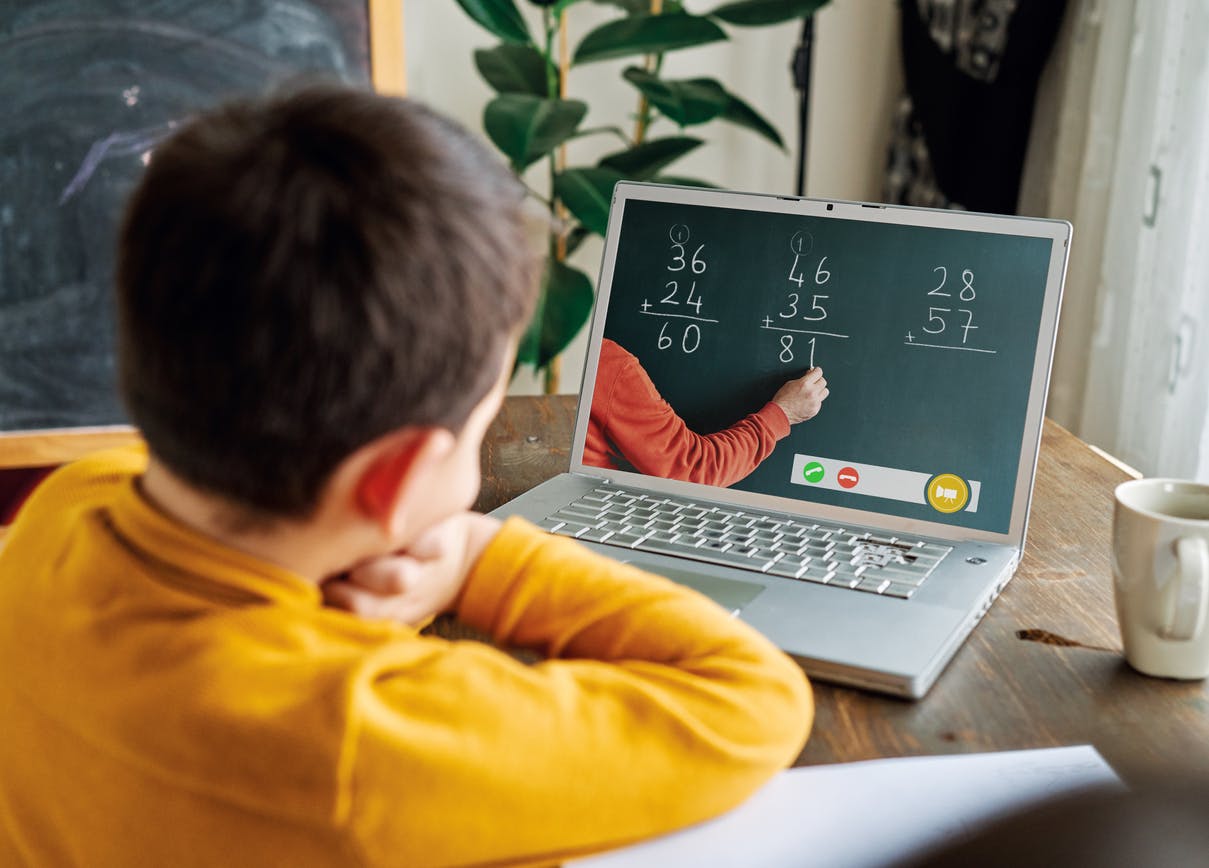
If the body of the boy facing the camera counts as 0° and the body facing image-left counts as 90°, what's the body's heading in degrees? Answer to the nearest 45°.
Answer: approximately 225°

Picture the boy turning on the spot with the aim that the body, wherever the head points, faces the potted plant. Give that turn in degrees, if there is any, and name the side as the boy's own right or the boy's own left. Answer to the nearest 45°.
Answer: approximately 45° to the boy's own left

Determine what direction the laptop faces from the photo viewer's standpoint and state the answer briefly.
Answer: facing the viewer and to the left of the viewer

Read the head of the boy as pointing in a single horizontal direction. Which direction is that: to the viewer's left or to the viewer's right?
to the viewer's right

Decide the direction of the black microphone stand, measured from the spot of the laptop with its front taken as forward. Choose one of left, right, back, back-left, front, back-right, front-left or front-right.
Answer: back-right

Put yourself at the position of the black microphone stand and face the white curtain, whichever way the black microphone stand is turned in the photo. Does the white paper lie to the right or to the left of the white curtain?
right

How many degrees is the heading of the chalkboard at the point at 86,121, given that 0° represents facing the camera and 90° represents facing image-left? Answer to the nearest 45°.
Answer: approximately 0°

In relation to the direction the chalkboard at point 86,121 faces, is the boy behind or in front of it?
in front

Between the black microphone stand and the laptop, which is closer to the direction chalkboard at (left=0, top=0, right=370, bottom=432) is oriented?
the laptop

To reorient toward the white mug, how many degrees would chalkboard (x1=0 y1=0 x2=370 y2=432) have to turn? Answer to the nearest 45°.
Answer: approximately 45° to its left
